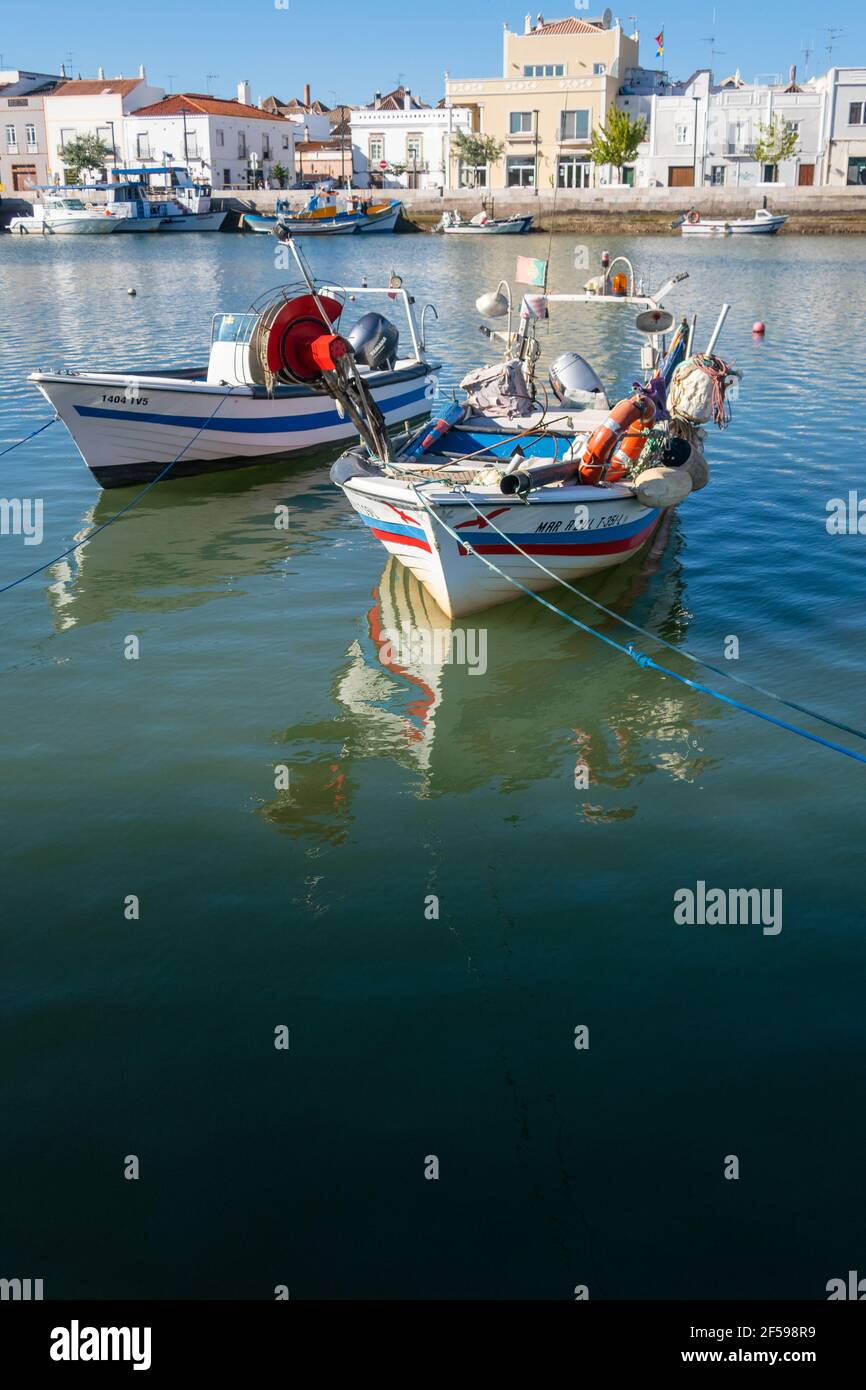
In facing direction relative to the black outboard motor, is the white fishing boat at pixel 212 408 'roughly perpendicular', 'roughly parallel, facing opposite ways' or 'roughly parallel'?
roughly parallel

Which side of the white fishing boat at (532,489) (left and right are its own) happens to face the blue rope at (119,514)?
right

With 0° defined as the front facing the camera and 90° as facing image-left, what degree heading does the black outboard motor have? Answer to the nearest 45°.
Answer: approximately 45°

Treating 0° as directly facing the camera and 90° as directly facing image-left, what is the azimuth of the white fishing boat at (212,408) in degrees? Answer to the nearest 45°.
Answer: approximately 45°

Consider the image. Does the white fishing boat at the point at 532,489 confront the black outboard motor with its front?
no

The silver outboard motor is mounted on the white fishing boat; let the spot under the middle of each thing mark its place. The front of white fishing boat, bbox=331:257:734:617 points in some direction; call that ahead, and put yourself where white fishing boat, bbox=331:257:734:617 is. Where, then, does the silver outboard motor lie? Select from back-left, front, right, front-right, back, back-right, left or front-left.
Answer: back-right

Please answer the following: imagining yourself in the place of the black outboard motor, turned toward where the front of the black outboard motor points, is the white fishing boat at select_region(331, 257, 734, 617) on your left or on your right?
on your left

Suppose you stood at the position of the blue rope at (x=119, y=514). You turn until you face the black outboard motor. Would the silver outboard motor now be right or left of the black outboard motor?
right

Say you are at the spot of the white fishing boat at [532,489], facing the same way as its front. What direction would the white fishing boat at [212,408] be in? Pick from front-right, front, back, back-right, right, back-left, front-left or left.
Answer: right

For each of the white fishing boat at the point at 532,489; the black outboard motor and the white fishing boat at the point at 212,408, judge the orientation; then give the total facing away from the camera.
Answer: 0

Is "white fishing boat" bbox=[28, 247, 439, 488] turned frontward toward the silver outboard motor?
no
